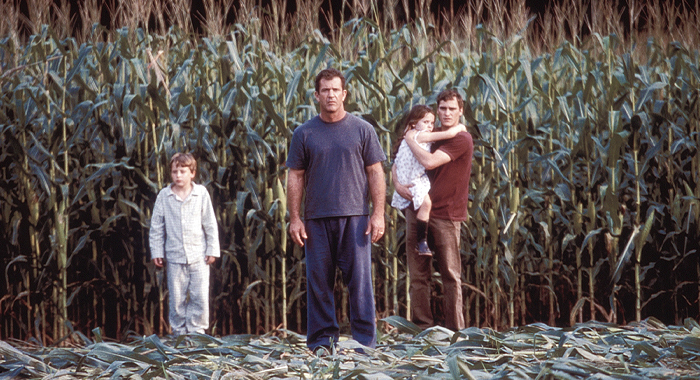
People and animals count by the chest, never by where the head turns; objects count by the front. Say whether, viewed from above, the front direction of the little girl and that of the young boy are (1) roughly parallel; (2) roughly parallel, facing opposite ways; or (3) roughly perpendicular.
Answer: roughly perpendicular

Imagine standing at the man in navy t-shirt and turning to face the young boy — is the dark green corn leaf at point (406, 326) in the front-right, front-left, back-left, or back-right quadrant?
back-right

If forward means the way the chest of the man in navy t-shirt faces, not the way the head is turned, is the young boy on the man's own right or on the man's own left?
on the man's own right

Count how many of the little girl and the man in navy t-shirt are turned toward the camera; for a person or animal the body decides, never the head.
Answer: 1

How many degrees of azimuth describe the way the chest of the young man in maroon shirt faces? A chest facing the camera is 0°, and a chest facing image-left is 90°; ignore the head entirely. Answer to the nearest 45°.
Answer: approximately 45°

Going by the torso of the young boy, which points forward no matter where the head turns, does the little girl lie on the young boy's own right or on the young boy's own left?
on the young boy's own left

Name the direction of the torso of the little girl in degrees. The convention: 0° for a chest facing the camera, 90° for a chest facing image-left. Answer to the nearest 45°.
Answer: approximately 270°

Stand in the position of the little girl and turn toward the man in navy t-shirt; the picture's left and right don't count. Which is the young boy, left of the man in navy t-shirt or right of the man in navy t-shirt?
right
